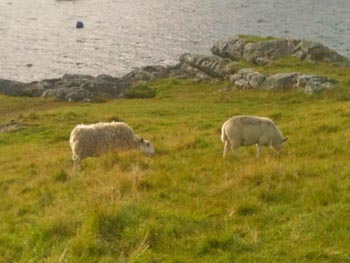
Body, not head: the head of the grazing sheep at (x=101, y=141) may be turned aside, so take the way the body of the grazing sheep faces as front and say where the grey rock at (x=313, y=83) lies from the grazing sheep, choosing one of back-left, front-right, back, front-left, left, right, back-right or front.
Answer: front-left

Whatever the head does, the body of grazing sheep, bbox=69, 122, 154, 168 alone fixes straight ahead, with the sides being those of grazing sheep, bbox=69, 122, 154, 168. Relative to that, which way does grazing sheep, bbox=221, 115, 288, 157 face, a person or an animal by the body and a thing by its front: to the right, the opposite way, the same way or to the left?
the same way

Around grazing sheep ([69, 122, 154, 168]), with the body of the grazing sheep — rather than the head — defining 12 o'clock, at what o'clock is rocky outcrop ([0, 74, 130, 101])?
The rocky outcrop is roughly at 9 o'clock from the grazing sheep.

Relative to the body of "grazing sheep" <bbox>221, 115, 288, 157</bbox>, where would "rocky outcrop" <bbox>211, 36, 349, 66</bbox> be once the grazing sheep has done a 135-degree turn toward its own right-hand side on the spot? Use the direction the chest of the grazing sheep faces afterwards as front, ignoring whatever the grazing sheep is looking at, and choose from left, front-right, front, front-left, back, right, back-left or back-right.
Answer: back-right

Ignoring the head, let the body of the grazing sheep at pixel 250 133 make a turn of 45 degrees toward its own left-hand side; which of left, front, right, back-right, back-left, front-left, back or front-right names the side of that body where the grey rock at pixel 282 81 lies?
front-left

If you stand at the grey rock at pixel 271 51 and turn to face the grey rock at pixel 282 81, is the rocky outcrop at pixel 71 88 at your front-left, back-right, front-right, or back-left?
front-right

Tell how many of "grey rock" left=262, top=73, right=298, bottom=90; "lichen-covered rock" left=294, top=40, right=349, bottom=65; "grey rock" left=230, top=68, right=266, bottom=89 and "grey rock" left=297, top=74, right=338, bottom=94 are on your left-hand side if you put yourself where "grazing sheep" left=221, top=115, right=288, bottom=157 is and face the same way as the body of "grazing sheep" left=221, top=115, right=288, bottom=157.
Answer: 4

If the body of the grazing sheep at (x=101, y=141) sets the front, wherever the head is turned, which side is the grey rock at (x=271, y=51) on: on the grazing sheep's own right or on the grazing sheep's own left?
on the grazing sheep's own left

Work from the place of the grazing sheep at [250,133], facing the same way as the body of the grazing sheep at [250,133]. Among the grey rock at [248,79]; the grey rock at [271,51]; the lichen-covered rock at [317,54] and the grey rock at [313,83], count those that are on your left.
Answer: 4

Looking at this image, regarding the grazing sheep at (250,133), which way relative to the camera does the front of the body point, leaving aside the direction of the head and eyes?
to the viewer's right

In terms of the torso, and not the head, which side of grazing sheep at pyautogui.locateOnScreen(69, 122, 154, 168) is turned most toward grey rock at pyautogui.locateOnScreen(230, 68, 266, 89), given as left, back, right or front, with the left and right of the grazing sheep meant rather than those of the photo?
left

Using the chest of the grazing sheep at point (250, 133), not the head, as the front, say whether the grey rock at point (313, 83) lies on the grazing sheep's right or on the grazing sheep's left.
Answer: on the grazing sheep's left

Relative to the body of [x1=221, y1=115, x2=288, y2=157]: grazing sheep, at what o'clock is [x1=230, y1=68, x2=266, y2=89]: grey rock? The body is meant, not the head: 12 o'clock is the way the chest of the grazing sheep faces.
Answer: The grey rock is roughly at 9 o'clock from the grazing sheep.

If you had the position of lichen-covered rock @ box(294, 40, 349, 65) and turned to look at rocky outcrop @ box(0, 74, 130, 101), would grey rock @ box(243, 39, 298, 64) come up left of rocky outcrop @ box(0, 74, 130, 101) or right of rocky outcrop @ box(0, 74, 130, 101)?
right

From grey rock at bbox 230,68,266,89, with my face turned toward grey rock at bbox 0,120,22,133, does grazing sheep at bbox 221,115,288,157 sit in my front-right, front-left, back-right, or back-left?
front-left

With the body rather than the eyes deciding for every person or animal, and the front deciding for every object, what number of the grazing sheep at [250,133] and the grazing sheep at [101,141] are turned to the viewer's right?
2

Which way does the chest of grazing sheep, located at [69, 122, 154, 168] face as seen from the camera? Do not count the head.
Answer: to the viewer's right

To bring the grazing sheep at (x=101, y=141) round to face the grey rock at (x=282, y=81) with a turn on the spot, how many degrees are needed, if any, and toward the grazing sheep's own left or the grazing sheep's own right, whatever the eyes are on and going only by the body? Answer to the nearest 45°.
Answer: approximately 45° to the grazing sheep's own left
